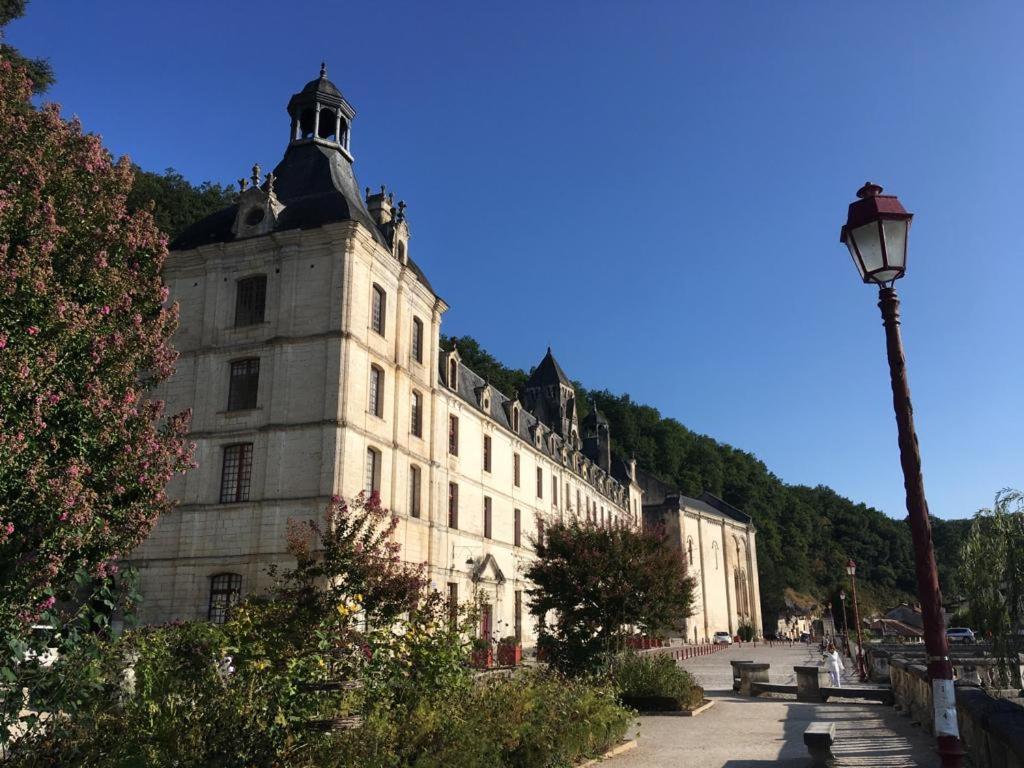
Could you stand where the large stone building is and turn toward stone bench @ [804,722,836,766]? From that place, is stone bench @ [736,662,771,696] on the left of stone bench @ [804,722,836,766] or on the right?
left

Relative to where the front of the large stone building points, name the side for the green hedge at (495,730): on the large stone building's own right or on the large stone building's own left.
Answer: on the large stone building's own right

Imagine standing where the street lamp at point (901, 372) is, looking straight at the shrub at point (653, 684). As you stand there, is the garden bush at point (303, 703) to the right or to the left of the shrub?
left

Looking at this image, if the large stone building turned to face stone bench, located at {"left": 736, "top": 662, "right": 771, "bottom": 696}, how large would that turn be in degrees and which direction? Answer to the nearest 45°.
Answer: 0° — it already faces it

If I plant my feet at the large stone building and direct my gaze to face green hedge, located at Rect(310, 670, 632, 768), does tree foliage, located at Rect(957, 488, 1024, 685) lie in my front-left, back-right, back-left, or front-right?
front-left

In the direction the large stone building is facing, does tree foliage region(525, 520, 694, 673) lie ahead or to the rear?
ahead

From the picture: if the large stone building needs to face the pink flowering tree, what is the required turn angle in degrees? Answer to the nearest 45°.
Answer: approximately 90° to its right

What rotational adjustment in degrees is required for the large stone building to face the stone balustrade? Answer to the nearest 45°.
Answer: approximately 45° to its right

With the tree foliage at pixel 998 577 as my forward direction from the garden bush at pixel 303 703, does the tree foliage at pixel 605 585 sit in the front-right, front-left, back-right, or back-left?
front-left

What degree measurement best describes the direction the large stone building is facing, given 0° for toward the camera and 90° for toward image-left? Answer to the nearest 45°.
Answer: approximately 270°

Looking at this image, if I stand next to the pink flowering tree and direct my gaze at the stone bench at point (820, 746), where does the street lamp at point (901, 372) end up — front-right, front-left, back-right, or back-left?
front-right

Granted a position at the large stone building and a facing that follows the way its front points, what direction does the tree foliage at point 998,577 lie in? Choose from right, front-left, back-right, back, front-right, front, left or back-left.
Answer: front-right

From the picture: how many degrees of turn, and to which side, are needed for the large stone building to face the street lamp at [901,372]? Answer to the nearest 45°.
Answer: approximately 90° to its right

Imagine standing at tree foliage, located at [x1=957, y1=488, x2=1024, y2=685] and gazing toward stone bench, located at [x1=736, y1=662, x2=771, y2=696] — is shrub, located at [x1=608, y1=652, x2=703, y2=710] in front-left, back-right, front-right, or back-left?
front-left
